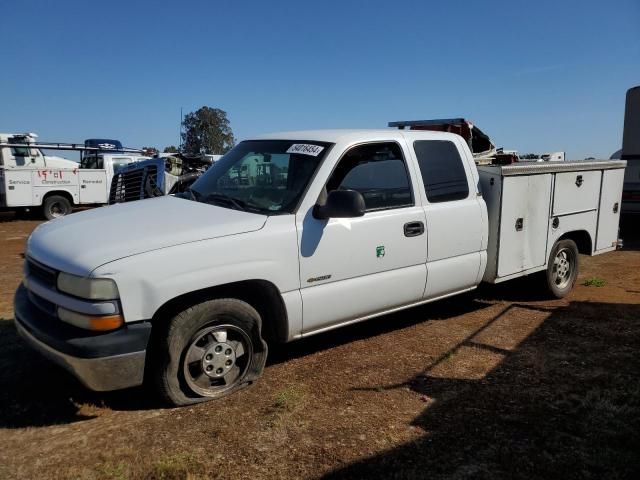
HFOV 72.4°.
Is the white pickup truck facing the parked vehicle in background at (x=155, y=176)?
no

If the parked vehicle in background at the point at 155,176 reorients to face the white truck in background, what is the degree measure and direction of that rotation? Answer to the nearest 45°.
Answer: approximately 90° to its right

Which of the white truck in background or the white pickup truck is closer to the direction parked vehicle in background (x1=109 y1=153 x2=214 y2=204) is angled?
the white pickup truck

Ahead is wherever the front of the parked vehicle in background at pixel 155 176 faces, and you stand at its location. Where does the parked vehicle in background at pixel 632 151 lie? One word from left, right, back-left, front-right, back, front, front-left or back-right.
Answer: back-left

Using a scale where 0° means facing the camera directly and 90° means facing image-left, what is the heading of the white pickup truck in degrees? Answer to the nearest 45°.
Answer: approximately 45°

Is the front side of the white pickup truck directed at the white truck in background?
no

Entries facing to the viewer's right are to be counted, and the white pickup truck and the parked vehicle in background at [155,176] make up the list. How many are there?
0

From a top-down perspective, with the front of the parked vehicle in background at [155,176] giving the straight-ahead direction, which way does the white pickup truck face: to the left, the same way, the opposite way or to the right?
the same way

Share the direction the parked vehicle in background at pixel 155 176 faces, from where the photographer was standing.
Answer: facing the viewer and to the left of the viewer

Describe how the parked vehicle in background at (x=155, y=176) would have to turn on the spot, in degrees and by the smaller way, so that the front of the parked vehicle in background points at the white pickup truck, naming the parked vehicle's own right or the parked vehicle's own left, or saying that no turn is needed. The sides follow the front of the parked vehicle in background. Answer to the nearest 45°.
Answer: approximately 45° to the parked vehicle's own left
